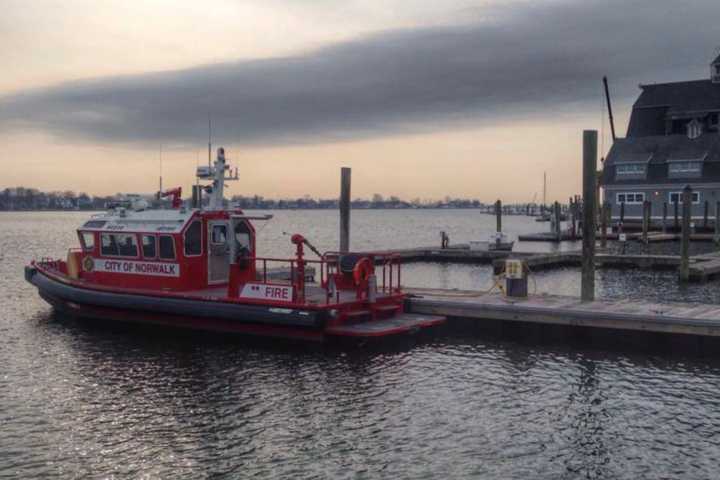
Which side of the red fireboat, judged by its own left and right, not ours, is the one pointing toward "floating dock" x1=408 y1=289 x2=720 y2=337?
back

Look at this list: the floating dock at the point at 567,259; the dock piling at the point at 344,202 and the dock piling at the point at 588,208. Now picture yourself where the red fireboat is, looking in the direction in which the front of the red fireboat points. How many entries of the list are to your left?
0

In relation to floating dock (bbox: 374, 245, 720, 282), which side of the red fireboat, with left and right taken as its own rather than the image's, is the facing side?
right

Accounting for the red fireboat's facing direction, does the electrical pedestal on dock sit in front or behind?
behind

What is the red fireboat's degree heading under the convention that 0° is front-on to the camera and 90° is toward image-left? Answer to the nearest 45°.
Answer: approximately 135°

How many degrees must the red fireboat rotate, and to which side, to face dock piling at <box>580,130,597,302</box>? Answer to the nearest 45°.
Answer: approximately 135° to its right

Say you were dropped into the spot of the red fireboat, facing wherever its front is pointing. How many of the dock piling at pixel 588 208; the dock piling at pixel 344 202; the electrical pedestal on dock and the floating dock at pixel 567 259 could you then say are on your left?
0

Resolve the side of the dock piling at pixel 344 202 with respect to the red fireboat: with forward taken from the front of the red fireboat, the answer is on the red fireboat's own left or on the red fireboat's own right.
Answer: on the red fireboat's own right

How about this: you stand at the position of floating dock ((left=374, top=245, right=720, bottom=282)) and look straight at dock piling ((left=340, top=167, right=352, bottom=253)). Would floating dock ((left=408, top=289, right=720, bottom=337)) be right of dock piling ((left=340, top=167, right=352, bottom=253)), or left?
left

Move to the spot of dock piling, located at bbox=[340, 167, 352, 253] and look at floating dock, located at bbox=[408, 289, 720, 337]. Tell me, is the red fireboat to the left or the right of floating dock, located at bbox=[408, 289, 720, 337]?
right

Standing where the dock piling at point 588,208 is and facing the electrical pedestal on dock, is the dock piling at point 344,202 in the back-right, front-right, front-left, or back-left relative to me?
front-right

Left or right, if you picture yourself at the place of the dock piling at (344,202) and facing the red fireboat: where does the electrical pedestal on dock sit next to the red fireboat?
left
